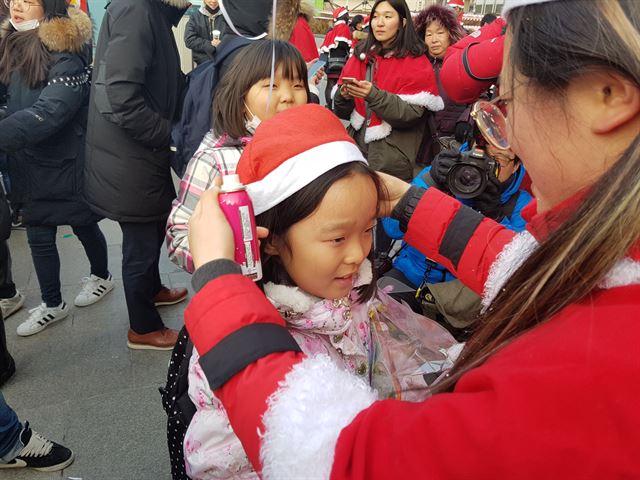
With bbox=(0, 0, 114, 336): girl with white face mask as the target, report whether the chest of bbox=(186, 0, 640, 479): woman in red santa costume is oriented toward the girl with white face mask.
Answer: yes

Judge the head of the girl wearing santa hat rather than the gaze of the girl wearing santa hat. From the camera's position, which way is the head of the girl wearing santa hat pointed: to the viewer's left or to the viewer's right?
to the viewer's right

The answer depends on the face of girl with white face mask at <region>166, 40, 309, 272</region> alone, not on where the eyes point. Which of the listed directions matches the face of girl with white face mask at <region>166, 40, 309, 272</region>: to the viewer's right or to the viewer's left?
to the viewer's right

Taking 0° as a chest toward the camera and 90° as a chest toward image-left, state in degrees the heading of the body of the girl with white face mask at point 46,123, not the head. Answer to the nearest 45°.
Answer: approximately 45°

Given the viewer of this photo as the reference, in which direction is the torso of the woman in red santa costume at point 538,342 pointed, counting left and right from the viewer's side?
facing away from the viewer and to the left of the viewer

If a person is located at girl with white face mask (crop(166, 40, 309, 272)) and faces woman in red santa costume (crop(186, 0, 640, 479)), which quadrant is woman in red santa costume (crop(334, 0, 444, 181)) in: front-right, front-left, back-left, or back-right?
back-left
